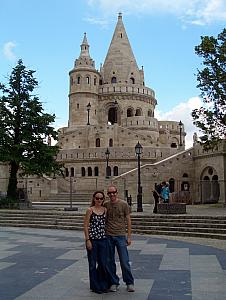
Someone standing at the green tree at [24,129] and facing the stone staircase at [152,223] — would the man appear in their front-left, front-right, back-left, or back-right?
front-right

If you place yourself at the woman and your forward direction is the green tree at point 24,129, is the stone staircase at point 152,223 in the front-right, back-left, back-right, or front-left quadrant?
front-right

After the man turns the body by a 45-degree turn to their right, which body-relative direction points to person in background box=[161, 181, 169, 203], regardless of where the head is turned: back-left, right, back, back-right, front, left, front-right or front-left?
back-right

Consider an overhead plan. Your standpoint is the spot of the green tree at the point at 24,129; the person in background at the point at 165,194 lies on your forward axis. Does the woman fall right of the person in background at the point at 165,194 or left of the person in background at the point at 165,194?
right

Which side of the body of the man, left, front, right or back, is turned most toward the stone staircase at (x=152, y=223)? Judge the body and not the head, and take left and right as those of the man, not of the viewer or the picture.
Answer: back

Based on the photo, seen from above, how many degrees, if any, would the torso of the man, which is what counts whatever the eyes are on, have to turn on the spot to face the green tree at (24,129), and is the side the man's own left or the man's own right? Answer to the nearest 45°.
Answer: approximately 180°

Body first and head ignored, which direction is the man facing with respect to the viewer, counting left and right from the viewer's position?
facing the viewer
